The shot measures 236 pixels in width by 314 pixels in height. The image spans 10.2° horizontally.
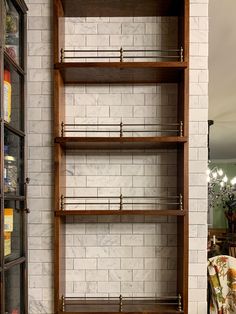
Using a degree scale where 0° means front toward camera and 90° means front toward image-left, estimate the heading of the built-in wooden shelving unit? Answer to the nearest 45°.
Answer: approximately 0°

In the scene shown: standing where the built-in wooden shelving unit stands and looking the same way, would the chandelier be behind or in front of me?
behind
